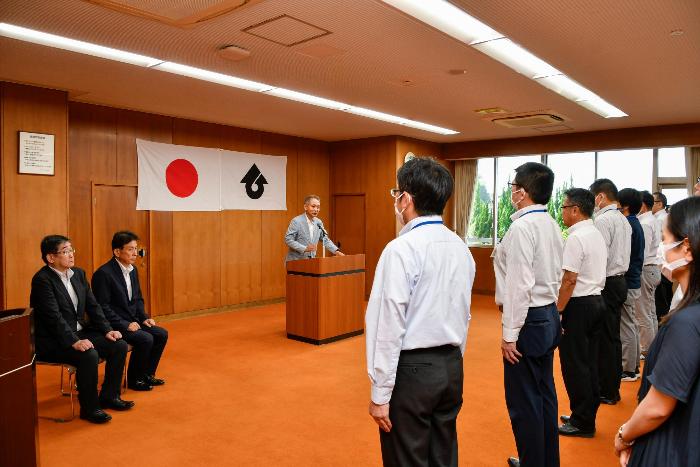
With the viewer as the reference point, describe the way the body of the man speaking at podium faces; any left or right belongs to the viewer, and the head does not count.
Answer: facing the viewer and to the right of the viewer

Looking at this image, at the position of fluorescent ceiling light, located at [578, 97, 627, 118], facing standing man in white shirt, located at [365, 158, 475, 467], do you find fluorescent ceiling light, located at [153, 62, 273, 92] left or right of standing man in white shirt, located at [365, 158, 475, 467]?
right

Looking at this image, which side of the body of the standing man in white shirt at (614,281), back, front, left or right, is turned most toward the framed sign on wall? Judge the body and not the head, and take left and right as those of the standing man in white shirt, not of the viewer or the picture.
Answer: front

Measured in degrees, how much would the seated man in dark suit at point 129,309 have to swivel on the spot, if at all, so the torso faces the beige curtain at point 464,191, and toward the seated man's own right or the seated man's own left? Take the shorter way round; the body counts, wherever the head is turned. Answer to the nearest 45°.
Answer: approximately 90° to the seated man's own left

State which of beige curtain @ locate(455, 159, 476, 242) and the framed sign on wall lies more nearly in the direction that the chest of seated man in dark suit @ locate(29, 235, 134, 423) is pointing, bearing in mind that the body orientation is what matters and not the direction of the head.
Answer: the beige curtain

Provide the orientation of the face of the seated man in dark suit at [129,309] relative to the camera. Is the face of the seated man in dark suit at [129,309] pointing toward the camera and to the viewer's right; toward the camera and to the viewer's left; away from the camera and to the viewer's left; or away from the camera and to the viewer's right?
toward the camera and to the viewer's right

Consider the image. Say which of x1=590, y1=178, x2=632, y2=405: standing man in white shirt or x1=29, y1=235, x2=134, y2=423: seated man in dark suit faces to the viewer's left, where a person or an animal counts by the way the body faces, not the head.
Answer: the standing man in white shirt

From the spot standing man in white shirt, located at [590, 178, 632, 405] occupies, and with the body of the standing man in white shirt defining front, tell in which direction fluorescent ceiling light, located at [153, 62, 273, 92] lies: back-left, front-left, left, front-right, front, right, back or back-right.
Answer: front

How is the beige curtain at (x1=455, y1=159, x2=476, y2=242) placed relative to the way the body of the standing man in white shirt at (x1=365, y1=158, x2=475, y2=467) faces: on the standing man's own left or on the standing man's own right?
on the standing man's own right

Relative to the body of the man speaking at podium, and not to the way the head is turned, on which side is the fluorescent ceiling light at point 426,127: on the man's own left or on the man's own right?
on the man's own left

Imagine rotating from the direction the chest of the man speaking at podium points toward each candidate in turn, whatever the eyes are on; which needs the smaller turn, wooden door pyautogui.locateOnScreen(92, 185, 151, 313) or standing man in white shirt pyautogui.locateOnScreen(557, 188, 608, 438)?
the standing man in white shirt

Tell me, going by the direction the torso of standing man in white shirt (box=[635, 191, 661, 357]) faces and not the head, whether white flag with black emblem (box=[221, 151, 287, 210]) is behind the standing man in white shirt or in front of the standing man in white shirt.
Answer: in front

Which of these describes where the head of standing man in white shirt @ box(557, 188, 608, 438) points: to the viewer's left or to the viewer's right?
to the viewer's left

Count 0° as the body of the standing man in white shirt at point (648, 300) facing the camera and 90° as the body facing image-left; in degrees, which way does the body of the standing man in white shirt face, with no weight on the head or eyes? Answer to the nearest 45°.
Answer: approximately 90°

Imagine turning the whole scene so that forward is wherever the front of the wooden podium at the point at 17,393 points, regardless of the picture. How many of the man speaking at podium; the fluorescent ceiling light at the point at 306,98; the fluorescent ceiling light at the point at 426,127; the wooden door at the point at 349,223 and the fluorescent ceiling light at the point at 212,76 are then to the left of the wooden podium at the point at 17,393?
5

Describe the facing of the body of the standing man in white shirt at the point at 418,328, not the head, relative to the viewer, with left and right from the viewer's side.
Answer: facing away from the viewer and to the left of the viewer

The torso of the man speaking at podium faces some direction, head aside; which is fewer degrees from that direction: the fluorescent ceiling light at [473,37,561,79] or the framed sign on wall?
the fluorescent ceiling light
